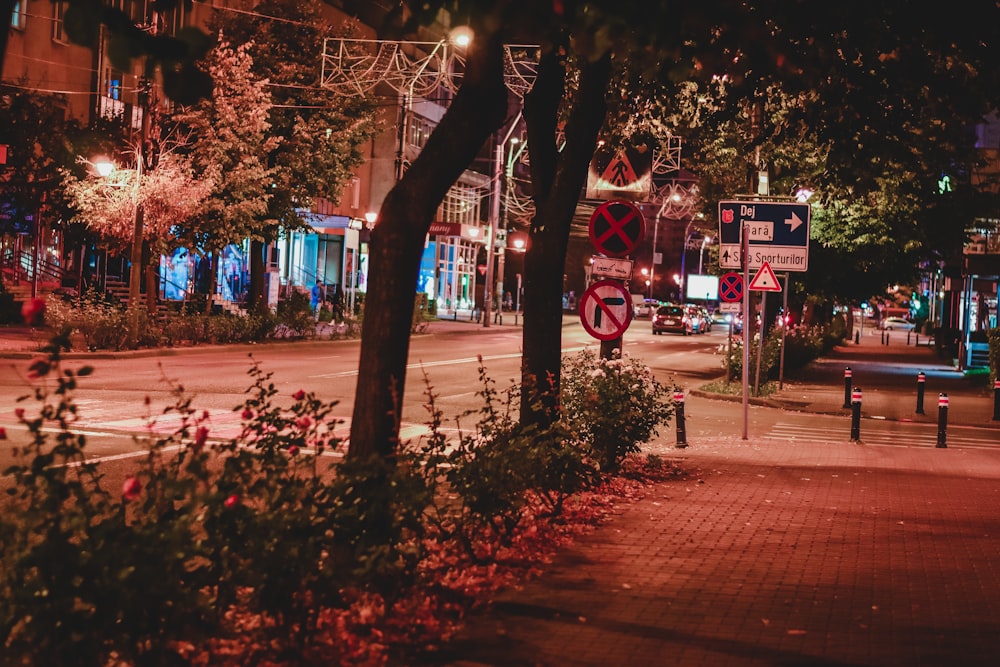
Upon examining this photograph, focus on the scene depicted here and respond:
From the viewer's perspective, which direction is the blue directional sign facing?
toward the camera

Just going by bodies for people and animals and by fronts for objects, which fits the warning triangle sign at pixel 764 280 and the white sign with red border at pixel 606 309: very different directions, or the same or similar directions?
same or similar directions

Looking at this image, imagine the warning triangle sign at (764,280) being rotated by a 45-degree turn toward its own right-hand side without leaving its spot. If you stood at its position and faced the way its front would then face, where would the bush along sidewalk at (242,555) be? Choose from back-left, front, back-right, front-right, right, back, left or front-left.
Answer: front-left

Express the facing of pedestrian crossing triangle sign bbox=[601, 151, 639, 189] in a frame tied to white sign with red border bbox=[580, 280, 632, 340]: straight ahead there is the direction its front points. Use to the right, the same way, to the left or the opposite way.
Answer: the same way

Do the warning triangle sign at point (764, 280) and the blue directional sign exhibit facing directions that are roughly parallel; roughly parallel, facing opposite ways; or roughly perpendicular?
roughly parallel

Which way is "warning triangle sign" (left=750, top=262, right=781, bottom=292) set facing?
toward the camera

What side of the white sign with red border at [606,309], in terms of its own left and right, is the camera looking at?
front

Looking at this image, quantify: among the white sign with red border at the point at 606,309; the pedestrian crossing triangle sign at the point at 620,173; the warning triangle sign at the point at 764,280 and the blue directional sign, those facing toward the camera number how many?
4

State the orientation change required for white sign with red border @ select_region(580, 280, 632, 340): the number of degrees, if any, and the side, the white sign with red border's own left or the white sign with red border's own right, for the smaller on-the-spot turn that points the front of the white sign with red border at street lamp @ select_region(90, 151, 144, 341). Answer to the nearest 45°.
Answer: approximately 135° to the white sign with red border's own right

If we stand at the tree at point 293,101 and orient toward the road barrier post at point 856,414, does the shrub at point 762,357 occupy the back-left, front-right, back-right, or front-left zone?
front-left

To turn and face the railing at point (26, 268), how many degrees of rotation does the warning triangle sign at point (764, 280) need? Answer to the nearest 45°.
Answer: approximately 135° to its right

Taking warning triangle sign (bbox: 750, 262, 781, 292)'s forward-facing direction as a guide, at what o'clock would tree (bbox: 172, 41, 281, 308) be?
The tree is roughly at 4 o'clock from the warning triangle sign.

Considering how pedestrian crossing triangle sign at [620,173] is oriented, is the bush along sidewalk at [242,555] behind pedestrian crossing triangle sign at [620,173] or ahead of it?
ahead

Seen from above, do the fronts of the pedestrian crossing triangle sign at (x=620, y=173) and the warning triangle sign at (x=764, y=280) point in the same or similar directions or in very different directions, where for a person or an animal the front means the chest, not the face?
same or similar directions

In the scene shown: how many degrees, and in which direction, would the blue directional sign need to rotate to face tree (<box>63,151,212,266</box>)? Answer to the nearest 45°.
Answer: approximately 135° to its right
